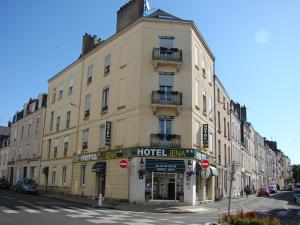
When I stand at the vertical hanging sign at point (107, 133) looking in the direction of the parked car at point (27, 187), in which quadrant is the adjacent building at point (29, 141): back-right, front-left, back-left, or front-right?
front-right

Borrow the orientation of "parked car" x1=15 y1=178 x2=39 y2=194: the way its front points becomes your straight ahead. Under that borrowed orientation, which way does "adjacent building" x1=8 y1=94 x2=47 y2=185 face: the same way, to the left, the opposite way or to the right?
to the right

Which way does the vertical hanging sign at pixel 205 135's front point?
toward the camera

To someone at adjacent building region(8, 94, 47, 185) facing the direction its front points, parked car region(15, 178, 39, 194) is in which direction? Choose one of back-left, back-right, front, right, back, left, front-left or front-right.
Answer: front-left

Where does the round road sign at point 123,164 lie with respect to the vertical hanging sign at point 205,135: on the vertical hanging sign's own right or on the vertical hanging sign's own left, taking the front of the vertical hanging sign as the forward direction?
on the vertical hanging sign's own right

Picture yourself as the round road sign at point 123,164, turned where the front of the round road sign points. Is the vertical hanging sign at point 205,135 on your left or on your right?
on your left

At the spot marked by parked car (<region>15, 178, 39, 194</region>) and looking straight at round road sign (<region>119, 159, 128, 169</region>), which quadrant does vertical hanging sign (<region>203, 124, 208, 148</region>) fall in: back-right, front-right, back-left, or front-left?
front-left

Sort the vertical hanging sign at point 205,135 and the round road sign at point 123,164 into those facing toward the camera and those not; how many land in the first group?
2

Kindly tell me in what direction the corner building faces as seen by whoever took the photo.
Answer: facing the viewer

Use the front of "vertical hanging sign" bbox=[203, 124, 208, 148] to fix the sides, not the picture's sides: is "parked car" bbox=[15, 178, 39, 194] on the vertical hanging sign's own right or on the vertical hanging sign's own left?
on the vertical hanging sign's own right
